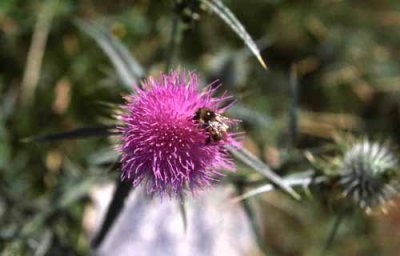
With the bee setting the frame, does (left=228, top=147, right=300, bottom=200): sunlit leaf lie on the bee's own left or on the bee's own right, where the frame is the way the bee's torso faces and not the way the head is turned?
on the bee's own right
